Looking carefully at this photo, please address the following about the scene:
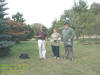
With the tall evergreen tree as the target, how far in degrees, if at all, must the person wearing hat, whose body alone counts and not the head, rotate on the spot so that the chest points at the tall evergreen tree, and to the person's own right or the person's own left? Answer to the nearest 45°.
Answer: approximately 45° to the person's own right

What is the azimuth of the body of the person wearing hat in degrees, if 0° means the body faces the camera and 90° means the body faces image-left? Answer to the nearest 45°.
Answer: approximately 45°
